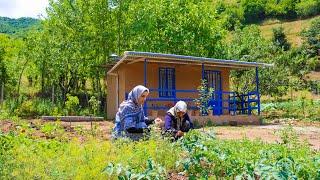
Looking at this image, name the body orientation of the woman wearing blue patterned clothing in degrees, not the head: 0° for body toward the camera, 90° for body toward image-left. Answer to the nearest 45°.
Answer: approximately 270°

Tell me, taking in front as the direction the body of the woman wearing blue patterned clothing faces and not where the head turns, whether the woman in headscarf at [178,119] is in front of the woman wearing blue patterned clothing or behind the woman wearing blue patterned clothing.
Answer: in front
